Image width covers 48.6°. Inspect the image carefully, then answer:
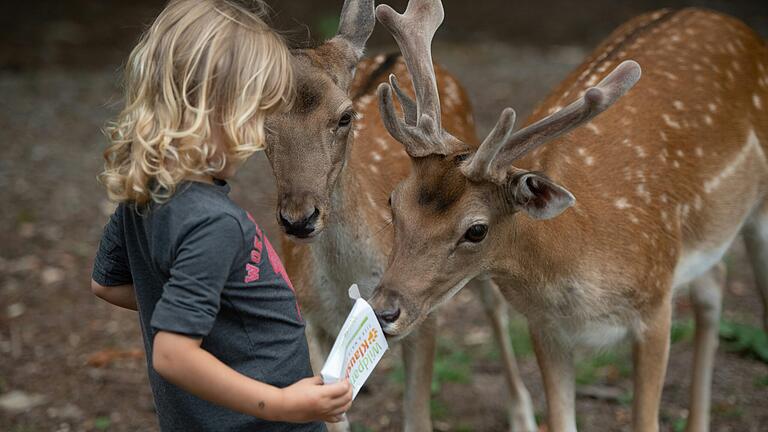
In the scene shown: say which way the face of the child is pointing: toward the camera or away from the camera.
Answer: away from the camera

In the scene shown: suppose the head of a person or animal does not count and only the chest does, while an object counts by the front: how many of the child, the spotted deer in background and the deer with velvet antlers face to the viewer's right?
1

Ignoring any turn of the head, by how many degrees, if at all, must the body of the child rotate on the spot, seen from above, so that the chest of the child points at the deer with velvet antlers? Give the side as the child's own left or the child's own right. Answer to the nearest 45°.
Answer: approximately 45° to the child's own left

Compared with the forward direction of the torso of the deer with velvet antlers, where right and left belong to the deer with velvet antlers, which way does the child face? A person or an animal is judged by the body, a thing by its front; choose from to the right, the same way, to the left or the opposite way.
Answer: the opposite way

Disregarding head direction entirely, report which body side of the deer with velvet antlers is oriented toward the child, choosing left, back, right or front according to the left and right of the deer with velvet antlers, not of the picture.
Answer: front

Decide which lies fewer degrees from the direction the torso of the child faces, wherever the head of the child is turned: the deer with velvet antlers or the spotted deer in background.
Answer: the deer with velvet antlers

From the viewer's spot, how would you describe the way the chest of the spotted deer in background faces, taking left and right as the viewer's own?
facing the viewer and to the left of the viewer

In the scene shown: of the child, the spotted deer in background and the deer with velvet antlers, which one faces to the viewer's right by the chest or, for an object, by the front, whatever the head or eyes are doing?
the child

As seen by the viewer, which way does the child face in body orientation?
to the viewer's right

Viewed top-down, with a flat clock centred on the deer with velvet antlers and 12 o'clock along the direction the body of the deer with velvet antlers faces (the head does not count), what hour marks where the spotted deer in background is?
The spotted deer in background is roughly at 1 o'clock from the deer with velvet antlers.

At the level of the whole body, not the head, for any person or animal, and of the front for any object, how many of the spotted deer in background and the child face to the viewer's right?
1
